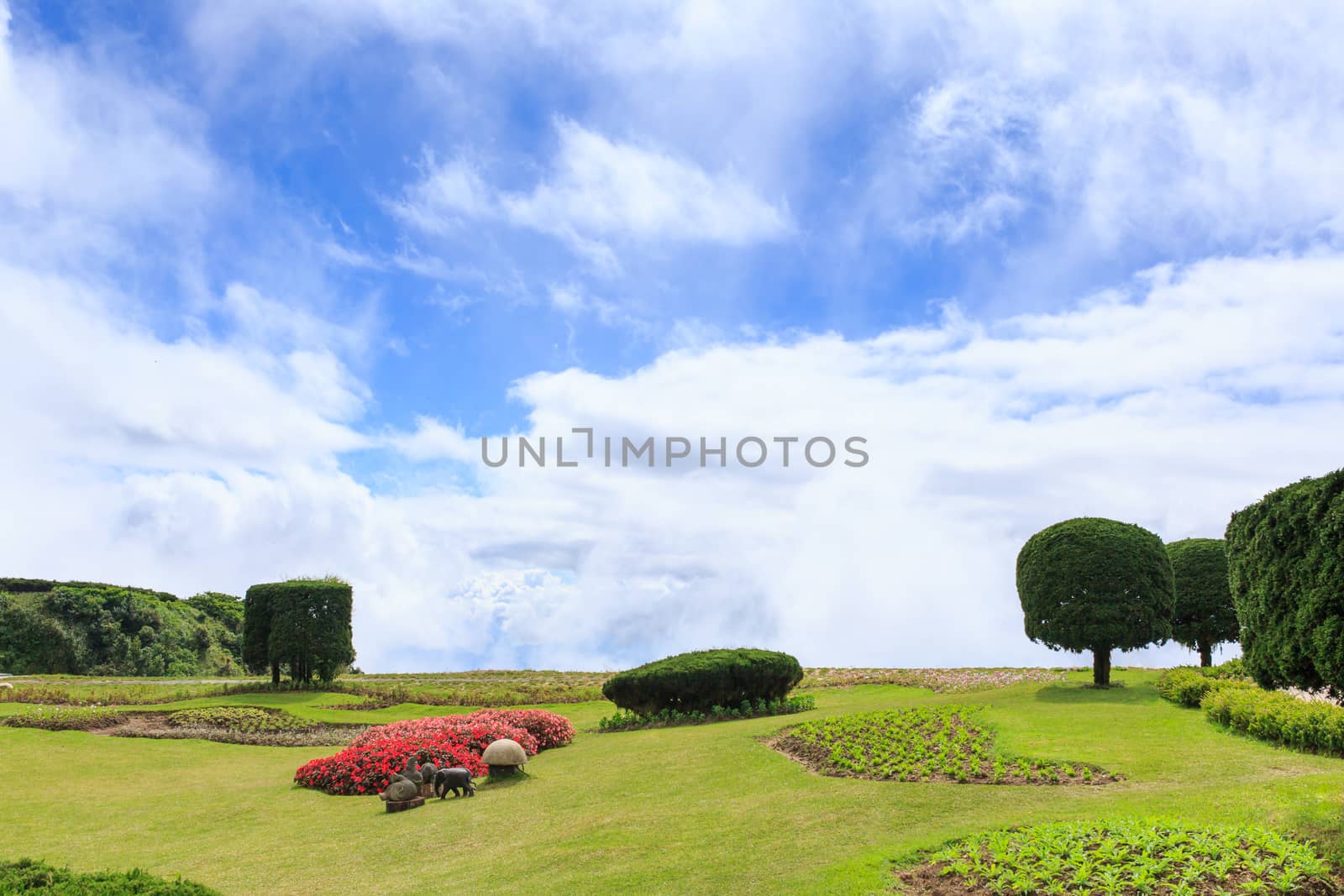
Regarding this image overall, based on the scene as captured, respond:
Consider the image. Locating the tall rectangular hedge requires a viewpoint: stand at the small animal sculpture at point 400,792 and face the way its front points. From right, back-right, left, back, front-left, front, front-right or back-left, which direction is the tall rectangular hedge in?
right

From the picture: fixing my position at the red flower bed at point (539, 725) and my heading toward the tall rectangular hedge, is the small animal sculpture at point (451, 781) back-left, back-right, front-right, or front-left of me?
back-left

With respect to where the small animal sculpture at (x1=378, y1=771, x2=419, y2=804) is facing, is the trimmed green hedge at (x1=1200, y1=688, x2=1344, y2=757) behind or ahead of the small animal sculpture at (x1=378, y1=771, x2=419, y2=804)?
behind

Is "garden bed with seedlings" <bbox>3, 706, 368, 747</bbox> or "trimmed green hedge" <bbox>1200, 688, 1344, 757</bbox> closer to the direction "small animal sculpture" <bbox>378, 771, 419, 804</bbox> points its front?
the garden bed with seedlings
